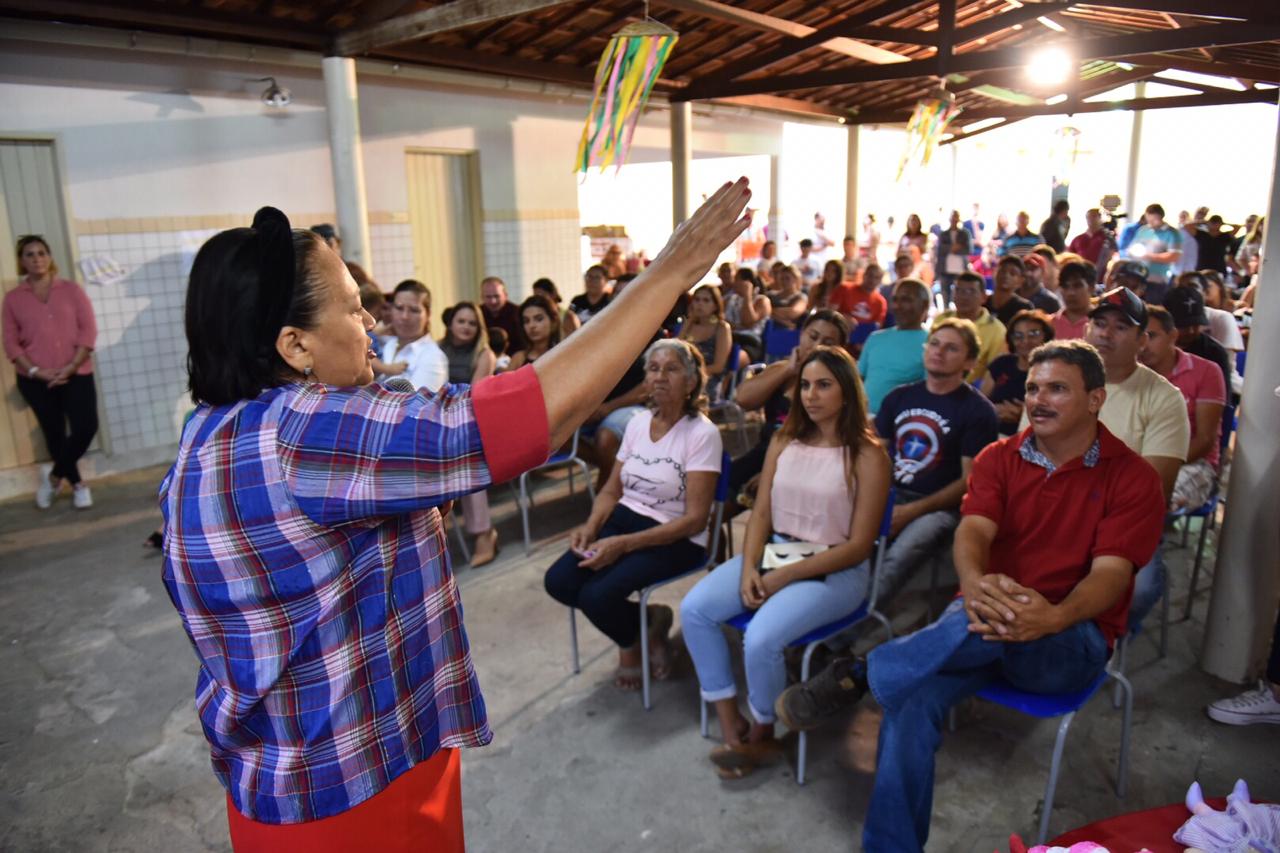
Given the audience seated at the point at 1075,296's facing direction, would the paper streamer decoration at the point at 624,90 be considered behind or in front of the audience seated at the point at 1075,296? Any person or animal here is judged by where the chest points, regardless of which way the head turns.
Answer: in front

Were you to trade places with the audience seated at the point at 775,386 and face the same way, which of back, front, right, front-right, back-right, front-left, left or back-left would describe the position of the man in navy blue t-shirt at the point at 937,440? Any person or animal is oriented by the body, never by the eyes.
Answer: left

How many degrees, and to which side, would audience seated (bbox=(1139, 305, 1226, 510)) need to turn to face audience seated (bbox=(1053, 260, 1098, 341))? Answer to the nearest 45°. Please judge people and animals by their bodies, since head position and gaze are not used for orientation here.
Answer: approximately 90° to their right

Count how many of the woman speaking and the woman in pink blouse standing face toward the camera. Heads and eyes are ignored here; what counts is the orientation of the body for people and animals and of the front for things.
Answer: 1

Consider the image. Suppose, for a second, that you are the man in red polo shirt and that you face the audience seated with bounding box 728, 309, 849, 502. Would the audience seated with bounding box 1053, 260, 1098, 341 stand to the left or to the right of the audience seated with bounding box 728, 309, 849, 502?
right

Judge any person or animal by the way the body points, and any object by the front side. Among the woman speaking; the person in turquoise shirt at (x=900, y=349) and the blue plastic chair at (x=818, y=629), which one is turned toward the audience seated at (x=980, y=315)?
the woman speaking

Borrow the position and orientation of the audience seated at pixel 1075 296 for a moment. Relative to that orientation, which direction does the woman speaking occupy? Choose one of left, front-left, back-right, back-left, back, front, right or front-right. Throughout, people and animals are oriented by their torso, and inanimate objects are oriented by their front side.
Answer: front-left

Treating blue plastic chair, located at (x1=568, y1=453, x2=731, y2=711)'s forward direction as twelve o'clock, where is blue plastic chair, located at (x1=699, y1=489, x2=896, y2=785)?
blue plastic chair, located at (x1=699, y1=489, x2=896, y2=785) is roughly at 9 o'clock from blue plastic chair, located at (x1=568, y1=453, x2=731, y2=711).

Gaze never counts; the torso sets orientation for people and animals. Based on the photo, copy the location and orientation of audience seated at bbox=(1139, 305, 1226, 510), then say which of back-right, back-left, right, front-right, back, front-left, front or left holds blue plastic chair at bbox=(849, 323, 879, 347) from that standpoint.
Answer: right

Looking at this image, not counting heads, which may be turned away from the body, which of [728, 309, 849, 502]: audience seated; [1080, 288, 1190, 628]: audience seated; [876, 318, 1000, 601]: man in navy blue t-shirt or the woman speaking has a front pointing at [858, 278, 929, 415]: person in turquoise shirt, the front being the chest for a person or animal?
the woman speaking
